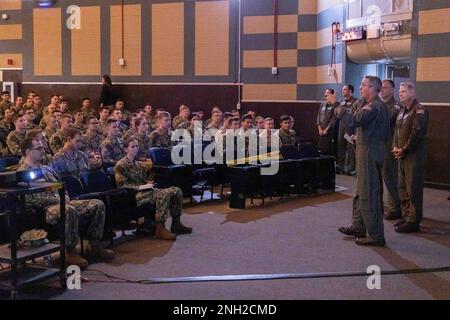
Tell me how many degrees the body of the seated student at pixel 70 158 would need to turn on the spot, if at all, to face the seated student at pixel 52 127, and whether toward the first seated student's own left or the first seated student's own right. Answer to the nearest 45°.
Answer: approximately 135° to the first seated student's own left

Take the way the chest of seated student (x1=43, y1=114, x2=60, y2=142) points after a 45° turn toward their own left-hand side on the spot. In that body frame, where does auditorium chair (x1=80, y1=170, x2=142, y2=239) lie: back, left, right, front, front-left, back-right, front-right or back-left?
right

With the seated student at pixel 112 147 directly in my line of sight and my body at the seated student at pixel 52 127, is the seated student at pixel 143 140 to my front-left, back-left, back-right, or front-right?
front-left

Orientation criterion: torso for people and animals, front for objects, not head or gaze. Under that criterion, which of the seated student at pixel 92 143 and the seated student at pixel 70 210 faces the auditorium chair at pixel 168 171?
the seated student at pixel 92 143

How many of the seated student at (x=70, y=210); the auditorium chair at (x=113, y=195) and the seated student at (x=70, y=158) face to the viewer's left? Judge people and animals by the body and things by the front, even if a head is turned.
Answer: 0

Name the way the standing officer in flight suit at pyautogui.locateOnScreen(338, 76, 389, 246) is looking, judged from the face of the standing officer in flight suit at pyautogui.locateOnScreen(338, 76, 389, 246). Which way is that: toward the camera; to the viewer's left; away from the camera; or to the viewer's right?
to the viewer's left

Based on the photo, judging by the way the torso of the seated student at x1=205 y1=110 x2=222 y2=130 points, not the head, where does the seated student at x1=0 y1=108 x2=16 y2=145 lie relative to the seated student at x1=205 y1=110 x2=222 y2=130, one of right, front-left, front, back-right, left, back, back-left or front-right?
back-right

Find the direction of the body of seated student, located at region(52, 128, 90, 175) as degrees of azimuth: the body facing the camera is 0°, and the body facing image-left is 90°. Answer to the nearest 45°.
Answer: approximately 315°

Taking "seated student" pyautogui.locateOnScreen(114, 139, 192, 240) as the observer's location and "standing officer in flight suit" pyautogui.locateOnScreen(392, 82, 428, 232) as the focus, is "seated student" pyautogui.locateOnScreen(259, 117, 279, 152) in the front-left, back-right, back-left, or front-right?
front-left

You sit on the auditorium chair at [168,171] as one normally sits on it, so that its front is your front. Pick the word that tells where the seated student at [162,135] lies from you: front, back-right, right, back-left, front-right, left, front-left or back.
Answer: back-left

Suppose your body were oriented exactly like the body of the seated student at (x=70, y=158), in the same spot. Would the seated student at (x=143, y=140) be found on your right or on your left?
on your left

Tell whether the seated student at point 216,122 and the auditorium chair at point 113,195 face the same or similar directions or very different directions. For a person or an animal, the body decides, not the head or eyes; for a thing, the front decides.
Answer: same or similar directions

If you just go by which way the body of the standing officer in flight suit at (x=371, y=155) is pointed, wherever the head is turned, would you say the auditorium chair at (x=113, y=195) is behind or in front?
in front

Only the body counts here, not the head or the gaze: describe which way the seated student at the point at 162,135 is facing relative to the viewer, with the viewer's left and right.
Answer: facing the viewer and to the right of the viewer

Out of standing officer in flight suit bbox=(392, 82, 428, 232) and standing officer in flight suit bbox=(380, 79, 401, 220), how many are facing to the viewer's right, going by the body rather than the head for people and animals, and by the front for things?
0

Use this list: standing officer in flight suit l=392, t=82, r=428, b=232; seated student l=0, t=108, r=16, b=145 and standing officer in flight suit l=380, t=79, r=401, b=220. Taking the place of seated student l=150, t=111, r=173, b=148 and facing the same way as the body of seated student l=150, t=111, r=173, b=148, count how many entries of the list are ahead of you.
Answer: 2
